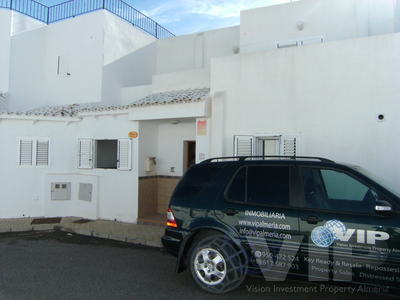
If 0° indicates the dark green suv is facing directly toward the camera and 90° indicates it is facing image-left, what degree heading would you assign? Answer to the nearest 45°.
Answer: approximately 270°

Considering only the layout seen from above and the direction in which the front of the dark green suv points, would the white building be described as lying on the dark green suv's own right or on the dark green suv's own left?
on the dark green suv's own left

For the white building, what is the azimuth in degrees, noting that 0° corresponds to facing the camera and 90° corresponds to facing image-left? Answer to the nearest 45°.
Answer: approximately 0°

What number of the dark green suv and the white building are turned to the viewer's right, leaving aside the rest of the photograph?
1

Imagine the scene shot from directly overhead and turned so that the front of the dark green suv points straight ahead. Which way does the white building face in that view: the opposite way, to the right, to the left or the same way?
to the right

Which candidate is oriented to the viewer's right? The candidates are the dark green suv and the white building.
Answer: the dark green suv

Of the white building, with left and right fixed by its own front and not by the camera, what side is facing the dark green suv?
front
